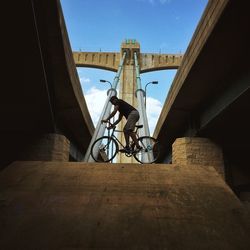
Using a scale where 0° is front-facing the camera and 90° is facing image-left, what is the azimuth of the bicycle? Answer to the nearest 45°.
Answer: approximately 90°
